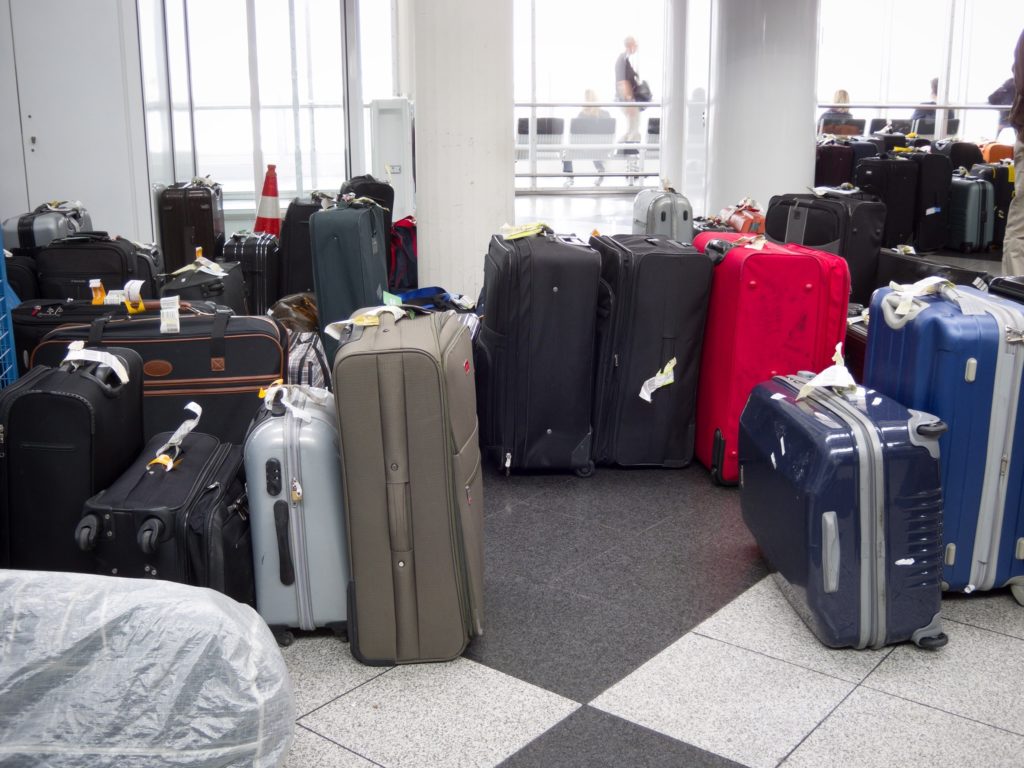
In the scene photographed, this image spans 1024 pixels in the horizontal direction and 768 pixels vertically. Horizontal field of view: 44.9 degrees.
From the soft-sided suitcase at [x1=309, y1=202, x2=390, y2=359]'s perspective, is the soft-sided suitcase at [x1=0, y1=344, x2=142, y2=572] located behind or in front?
in front

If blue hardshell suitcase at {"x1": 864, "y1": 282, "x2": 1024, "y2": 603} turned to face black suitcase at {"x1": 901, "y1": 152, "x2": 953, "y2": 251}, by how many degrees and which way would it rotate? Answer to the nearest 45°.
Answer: approximately 135° to its right

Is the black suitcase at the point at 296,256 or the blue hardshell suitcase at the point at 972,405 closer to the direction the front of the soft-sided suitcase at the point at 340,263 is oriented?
the blue hardshell suitcase

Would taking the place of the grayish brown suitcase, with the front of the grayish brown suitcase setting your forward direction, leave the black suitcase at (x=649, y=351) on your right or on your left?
on your left

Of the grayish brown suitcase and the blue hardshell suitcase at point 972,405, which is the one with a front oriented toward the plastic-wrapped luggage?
the blue hardshell suitcase

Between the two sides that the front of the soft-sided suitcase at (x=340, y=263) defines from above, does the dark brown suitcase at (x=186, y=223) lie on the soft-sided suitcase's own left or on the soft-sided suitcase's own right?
on the soft-sided suitcase's own right

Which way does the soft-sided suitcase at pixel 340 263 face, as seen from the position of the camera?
facing the viewer and to the left of the viewer

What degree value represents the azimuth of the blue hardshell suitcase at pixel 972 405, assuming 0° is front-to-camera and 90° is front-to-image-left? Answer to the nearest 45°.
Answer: approximately 45°
